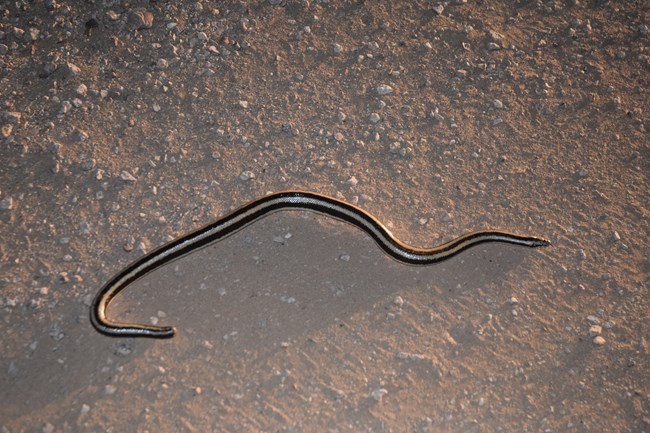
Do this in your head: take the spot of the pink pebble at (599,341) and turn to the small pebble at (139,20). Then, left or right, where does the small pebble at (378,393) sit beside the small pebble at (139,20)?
left

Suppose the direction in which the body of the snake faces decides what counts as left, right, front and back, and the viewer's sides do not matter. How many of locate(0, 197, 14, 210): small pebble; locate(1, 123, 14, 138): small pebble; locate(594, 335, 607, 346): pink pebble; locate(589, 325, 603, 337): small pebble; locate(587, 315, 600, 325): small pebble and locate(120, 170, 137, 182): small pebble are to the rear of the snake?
3
